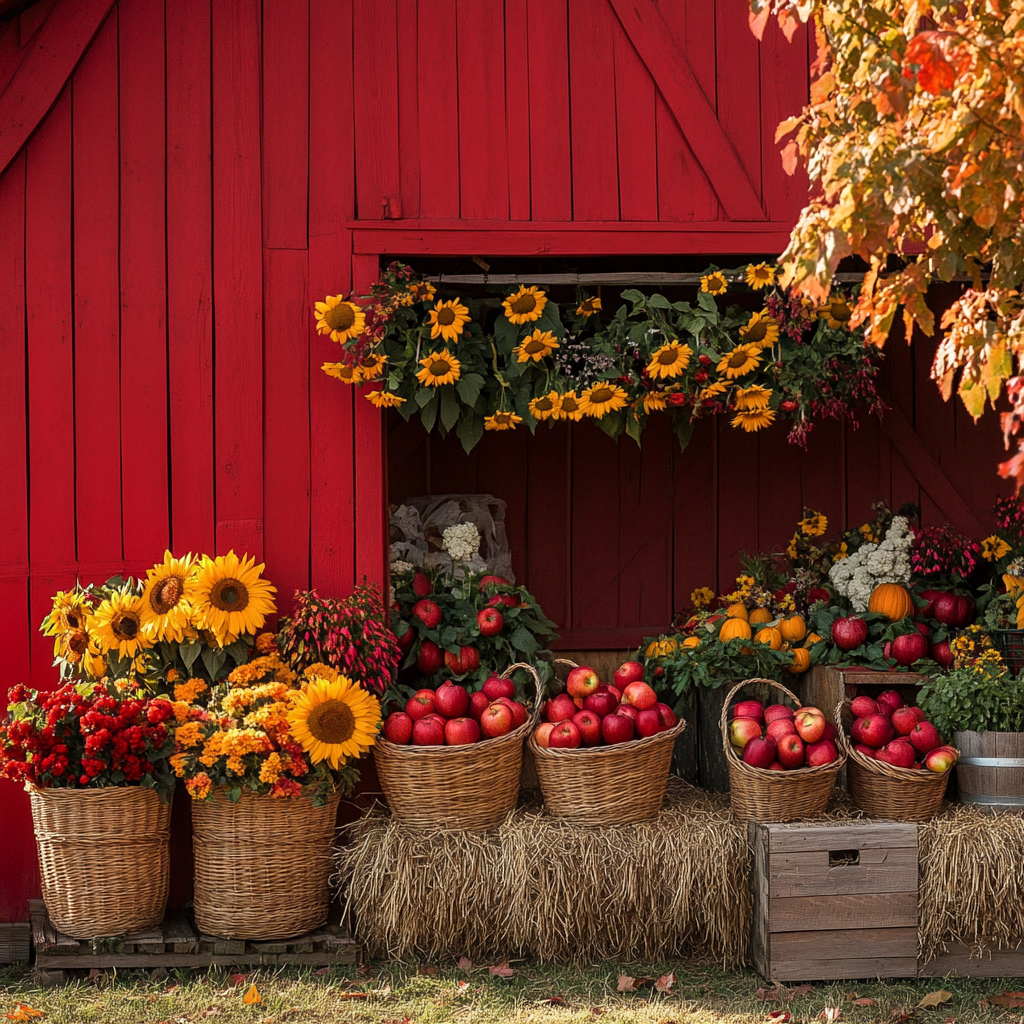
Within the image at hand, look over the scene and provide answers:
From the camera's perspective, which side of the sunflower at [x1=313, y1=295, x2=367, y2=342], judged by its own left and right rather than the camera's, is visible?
front

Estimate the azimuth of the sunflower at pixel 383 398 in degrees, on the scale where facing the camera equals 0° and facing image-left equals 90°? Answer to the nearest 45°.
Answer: approximately 0°

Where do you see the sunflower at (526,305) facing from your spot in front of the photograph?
facing the viewer

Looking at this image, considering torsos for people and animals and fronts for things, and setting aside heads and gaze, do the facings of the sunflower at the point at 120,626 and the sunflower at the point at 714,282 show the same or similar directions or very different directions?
same or similar directions

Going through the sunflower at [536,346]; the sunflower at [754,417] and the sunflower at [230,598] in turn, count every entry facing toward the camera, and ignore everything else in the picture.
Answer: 3

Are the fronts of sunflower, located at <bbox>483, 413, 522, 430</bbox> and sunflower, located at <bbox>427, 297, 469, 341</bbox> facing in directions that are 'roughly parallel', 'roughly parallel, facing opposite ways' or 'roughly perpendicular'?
roughly parallel

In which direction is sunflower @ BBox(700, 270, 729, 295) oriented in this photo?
toward the camera
